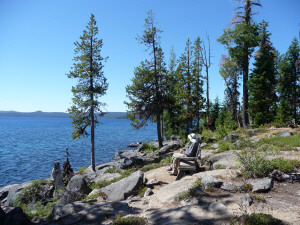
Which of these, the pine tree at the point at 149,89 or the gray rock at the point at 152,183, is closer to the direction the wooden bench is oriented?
the gray rock

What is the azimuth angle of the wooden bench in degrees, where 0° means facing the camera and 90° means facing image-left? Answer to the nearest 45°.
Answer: approximately 90°

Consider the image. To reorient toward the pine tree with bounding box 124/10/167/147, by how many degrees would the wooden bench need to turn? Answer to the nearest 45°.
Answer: approximately 90° to its right

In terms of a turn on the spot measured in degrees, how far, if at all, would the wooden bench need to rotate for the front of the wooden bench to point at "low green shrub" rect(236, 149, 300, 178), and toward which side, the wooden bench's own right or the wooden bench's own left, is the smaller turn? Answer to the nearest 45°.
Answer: approximately 135° to the wooden bench's own left

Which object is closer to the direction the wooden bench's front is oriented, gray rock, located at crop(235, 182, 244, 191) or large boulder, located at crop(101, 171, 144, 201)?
the large boulder

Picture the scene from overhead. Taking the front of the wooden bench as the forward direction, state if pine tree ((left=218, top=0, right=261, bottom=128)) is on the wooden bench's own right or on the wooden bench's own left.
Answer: on the wooden bench's own right

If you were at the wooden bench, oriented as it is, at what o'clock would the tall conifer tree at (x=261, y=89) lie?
The tall conifer tree is roughly at 4 o'clock from the wooden bench.

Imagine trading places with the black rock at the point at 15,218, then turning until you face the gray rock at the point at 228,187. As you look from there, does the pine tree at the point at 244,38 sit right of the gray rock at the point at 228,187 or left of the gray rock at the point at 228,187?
left

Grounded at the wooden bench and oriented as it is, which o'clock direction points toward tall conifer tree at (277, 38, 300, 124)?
The tall conifer tree is roughly at 4 o'clock from the wooden bench.

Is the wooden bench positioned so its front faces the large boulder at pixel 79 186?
yes

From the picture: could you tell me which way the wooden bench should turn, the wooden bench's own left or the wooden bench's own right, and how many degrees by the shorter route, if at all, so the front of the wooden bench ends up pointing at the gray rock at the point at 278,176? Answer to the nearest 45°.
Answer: approximately 135° to the wooden bench's own left

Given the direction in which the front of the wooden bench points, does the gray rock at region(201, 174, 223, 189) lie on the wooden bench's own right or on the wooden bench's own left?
on the wooden bench's own left

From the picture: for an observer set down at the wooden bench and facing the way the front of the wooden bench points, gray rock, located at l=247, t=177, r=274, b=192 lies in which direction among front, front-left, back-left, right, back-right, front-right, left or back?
back-left

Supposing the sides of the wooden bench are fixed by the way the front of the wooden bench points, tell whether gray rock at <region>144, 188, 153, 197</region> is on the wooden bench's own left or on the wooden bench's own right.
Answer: on the wooden bench's own left
